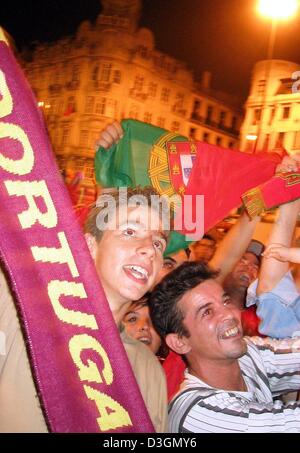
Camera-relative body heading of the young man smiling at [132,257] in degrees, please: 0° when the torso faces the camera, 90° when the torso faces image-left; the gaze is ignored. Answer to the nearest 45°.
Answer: approximately 315°

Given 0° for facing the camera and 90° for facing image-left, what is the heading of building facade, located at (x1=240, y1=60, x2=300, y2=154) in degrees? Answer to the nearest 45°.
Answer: approximately 45°

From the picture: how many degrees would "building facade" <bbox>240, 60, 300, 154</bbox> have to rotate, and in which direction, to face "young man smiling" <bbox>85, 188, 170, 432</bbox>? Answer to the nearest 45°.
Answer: approximately 45° to its left

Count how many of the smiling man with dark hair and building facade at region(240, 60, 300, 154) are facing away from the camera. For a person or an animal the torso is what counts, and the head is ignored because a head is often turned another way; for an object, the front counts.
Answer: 0

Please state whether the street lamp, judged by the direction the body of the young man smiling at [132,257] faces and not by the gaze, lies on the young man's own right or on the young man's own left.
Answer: on the young man's own left

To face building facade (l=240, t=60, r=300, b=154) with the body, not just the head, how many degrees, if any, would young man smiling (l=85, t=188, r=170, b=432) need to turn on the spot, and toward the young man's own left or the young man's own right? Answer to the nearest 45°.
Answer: approximately 90° to the young man's own left

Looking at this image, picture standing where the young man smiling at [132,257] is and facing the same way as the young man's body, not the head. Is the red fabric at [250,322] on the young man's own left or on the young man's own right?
on the young man's own left

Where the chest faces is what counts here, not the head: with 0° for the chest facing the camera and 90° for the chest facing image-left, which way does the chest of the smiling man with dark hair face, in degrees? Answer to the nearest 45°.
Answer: approximately 315°
